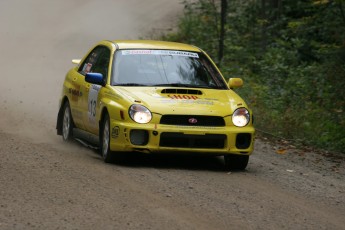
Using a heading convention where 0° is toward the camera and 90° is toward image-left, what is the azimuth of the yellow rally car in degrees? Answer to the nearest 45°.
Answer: approximately 315°
